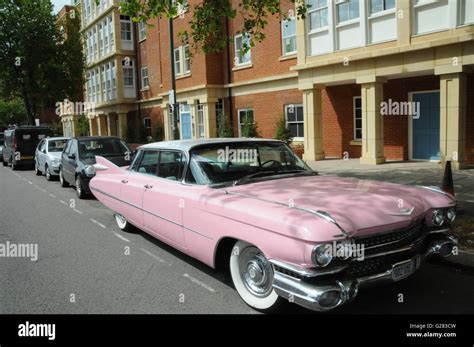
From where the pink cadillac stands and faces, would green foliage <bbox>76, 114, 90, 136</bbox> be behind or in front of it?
behind

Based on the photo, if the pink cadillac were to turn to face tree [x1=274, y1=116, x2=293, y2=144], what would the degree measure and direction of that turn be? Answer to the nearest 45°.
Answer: approximately 135° to its left

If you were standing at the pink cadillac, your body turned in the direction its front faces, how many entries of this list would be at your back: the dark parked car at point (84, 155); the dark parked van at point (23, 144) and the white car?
3

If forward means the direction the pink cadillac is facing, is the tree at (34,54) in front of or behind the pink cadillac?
behind

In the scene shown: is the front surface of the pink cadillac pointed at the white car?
no

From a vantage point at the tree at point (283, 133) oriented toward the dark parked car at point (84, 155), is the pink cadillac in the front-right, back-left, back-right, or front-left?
front-left

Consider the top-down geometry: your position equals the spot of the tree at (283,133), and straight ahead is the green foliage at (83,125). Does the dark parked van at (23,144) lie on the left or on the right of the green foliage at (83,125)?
left

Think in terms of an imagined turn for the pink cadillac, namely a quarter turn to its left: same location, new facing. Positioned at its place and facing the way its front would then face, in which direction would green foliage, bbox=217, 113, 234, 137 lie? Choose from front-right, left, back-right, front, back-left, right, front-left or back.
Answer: front-left

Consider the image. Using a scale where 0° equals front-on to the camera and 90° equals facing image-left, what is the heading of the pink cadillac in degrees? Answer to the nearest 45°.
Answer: approximately 315°

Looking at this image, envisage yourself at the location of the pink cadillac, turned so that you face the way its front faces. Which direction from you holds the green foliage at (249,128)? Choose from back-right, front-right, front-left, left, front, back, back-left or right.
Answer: back-left

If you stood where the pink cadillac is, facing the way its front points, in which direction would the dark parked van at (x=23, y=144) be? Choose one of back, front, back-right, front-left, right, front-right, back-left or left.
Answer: back

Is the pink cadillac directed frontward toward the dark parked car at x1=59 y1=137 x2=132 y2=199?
no
